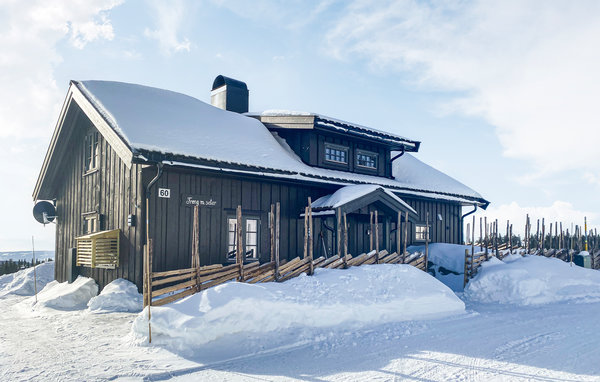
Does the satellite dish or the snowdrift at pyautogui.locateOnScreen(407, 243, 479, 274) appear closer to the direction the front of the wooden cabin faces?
the snowdrift

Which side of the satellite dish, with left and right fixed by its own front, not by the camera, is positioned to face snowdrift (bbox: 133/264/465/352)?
back

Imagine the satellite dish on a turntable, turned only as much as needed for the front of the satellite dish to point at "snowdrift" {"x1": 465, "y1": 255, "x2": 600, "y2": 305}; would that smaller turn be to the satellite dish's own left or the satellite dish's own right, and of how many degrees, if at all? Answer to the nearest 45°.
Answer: approximately 135° to the satellite dish's own right

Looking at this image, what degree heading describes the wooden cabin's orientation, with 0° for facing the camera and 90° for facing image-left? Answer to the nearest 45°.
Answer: approximately 315°
